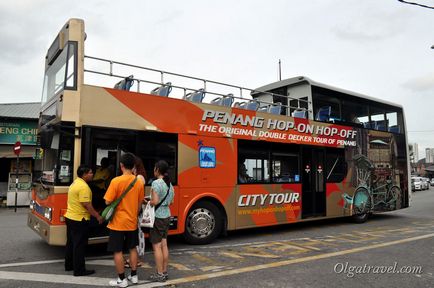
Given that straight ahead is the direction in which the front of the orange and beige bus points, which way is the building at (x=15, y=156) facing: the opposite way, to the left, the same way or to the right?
to the left

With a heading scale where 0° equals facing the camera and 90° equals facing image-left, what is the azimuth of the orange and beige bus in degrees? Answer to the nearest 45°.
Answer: approximately 45°

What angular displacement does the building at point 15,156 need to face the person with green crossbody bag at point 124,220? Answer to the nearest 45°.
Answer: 0° — it already faces them

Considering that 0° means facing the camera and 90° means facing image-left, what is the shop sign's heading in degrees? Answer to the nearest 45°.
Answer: approximately 0°

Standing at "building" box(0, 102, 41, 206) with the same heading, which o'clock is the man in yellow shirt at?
The man in yellow shirt is roughly at 12 o'clock from the building.

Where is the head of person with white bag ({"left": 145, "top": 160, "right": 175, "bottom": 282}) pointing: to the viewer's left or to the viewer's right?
to the viewer's left

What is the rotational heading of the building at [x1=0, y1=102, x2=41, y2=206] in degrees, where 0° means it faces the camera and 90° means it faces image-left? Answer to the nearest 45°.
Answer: approximately 0°
